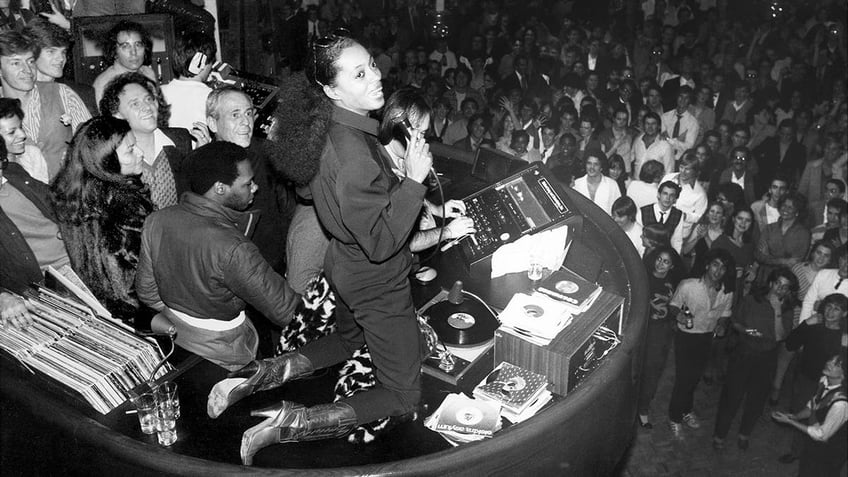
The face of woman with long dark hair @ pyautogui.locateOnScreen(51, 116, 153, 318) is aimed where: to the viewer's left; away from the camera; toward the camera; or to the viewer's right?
to the viewer's right

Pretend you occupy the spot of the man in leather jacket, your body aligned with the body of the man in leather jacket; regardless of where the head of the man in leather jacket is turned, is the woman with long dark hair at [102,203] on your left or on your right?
on your left

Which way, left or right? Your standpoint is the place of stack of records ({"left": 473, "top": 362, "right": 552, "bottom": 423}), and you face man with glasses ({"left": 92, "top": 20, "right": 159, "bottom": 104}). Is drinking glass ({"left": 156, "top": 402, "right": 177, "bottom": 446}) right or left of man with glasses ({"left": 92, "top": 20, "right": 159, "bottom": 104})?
left

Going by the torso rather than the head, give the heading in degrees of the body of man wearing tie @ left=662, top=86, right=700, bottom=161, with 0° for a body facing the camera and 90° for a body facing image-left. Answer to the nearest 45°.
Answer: approximately 45°

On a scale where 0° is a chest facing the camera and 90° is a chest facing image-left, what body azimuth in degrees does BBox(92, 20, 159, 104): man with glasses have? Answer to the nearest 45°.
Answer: approximately 0°
